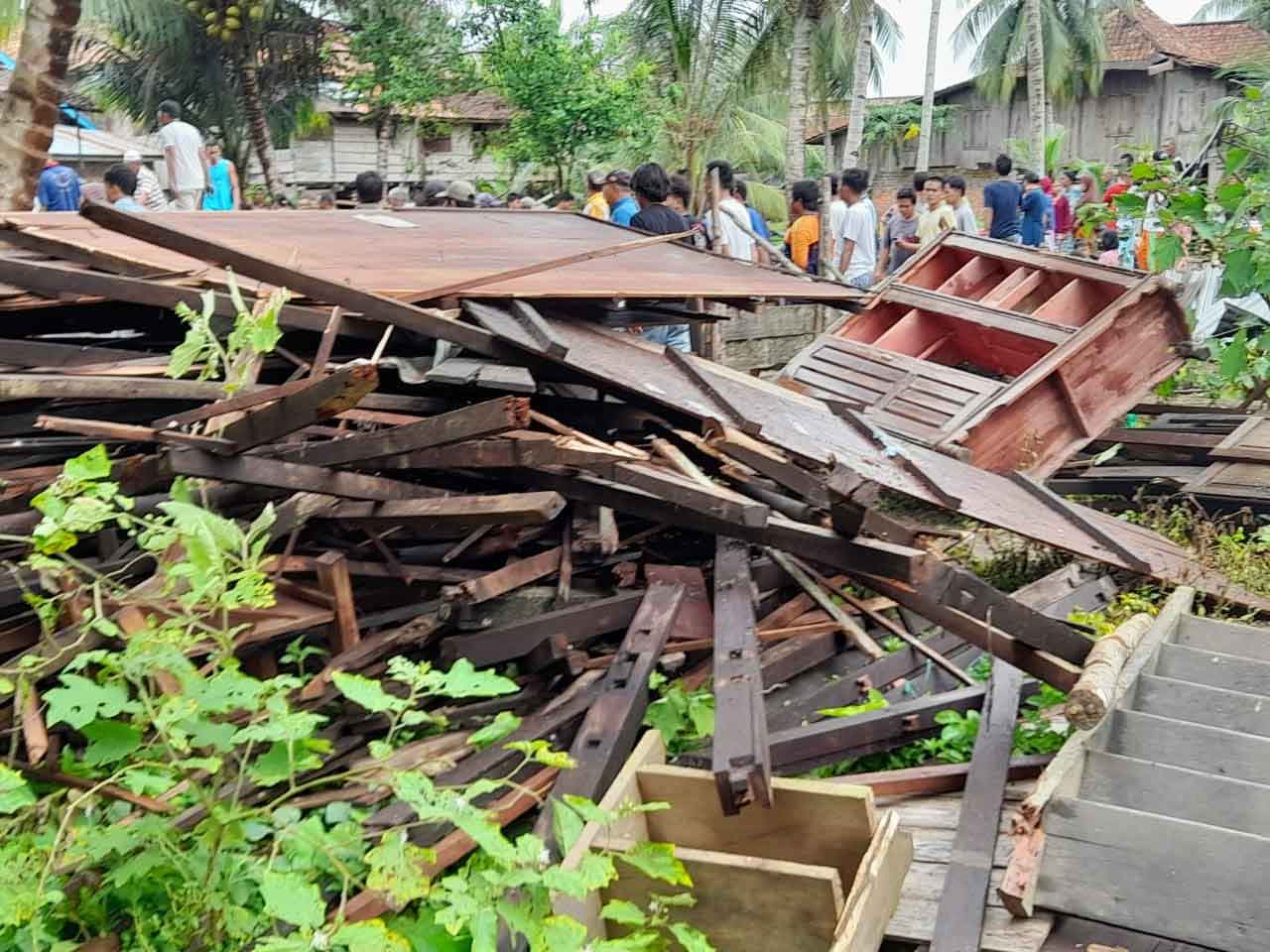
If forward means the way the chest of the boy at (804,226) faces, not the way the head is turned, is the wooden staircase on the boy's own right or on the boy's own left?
on the boy's own left

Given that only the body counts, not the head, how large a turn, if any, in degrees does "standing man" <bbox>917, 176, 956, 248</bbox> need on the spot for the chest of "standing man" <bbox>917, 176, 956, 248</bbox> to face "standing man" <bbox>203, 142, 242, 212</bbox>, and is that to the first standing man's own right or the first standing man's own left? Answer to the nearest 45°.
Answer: approximately 45° to the first standing man's own right
